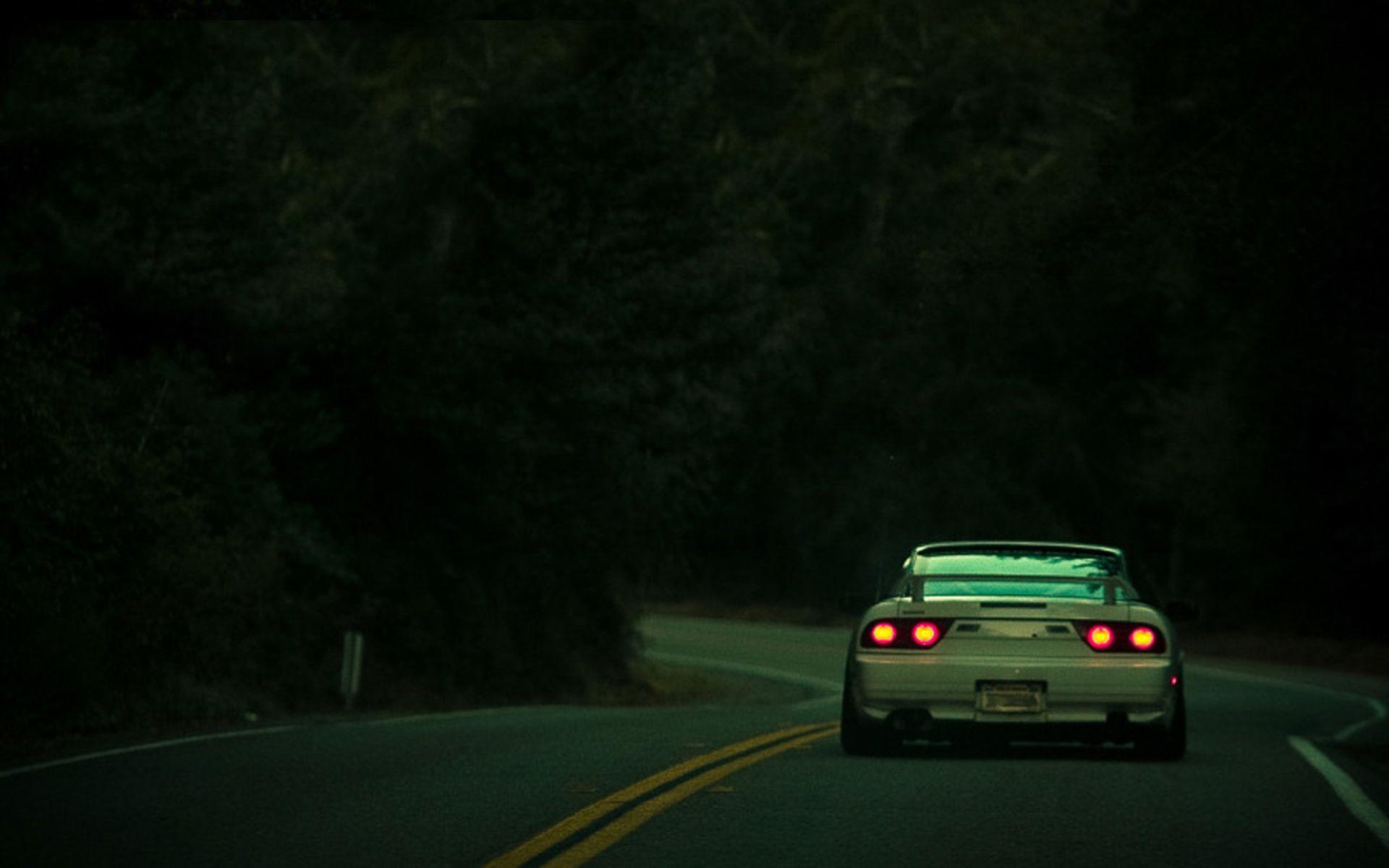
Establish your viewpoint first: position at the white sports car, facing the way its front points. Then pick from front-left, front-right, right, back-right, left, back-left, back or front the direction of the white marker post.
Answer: front-left

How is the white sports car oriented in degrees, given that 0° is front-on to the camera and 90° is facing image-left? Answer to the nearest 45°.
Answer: approximately 180°
